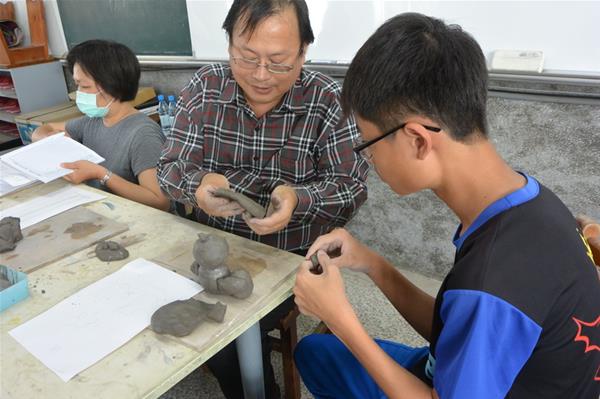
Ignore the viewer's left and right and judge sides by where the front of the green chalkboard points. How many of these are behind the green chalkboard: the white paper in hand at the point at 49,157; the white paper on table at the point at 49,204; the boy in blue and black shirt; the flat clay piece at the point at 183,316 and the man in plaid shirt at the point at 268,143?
0

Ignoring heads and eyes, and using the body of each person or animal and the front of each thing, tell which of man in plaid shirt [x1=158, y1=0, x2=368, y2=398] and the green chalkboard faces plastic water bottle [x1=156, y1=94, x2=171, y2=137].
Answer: the green chalkboard

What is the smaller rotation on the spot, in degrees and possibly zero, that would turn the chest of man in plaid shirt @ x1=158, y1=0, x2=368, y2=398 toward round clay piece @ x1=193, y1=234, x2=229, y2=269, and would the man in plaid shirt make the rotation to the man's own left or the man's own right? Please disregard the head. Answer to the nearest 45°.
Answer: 0° — they already face it

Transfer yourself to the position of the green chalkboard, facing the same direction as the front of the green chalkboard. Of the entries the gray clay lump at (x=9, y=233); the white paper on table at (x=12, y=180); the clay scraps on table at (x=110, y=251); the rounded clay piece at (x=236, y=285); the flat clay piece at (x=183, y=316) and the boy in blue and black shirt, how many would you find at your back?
0

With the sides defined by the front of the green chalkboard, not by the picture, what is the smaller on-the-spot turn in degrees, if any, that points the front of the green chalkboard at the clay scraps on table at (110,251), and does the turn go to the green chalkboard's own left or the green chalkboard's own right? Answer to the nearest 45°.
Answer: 0° — it already faces it

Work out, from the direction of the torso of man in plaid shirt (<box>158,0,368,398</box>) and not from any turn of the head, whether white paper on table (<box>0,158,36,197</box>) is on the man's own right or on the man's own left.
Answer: on the man's own right

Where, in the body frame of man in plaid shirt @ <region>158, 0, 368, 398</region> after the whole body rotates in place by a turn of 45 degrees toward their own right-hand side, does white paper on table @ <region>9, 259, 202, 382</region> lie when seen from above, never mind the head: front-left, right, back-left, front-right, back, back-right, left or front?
front

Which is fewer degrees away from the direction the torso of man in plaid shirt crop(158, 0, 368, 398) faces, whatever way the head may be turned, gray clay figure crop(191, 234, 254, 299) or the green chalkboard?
the gray clay figure

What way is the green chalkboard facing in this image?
toward the camera

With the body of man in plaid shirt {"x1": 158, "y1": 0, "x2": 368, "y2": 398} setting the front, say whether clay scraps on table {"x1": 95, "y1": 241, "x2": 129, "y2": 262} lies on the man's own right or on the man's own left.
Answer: on the man's own right

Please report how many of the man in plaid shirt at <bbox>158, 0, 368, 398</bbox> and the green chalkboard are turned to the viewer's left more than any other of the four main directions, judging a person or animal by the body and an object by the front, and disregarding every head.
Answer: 0

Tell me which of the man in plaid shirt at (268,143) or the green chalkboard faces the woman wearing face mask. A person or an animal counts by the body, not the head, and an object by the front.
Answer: the green chalkboard

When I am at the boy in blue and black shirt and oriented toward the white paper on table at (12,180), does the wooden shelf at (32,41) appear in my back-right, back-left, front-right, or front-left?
front-right

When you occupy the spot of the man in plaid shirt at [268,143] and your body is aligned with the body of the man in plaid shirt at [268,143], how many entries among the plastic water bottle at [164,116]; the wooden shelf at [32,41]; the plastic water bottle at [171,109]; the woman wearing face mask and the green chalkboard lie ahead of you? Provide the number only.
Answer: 0

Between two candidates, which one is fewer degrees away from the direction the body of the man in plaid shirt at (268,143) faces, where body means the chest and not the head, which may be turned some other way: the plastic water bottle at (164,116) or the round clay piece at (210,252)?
the round clay piece

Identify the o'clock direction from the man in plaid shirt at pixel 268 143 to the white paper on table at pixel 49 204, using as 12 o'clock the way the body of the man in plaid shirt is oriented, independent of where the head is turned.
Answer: The white paper on table is roughly at 3 o'clock from the man in plaid shirt.

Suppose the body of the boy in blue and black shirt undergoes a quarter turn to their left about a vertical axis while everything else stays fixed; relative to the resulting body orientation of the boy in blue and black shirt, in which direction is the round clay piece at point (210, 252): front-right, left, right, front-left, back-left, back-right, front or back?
right

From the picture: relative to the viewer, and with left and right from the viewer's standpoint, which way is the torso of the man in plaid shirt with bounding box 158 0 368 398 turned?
facing the viewer

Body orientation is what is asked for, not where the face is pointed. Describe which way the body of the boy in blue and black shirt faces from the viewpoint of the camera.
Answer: to the viewer's left

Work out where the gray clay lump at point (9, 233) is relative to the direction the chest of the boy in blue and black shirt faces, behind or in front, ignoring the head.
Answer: in front
